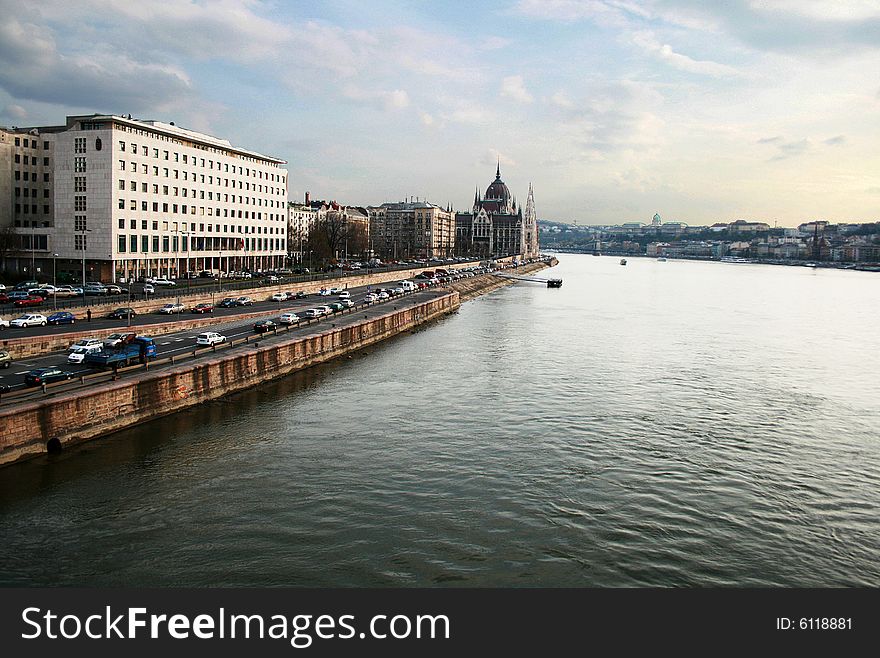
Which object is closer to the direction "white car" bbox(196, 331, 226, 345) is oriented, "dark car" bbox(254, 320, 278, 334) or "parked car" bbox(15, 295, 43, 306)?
the dark car

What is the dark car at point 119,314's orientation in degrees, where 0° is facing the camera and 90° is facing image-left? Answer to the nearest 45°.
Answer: approximately 45°

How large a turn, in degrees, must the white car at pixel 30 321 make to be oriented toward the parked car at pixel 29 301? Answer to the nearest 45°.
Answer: approximately 135° to its right

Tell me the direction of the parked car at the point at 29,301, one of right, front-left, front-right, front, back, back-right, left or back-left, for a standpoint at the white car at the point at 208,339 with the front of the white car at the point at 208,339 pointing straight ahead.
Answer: left

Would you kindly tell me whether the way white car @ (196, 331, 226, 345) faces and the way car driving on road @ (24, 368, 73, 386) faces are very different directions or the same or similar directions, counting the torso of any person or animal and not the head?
same or similar directions

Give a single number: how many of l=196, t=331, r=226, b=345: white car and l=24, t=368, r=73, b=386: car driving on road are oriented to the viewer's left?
0

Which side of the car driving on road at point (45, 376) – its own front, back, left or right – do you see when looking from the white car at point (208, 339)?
front

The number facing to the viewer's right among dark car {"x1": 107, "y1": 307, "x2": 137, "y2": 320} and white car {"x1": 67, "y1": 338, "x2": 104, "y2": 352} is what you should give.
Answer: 0

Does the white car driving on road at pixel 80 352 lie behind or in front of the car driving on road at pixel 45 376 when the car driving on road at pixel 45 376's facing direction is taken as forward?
in front

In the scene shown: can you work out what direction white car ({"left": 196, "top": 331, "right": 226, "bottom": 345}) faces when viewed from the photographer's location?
facing away from the viewer and to the right of the viewer

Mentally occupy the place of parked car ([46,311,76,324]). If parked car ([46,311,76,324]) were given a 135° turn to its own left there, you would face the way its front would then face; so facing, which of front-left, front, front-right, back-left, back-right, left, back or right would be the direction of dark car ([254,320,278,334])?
front

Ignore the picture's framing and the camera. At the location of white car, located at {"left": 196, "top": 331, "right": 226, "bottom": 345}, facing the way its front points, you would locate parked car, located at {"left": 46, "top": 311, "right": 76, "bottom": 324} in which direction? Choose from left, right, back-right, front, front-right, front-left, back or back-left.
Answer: left

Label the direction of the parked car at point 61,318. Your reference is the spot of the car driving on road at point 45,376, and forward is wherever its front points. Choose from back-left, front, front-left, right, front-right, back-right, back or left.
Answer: front-left

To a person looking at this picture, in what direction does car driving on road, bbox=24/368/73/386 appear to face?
facing away from the viewer and to the right of the viewer

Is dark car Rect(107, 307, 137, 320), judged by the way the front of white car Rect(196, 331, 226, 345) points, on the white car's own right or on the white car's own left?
on the white car's own left

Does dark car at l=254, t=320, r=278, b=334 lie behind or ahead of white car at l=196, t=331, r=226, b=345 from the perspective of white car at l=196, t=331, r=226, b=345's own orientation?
ahead
